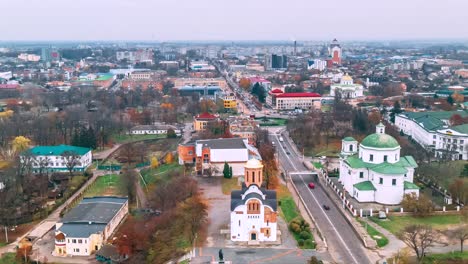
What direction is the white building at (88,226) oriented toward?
toward the camera

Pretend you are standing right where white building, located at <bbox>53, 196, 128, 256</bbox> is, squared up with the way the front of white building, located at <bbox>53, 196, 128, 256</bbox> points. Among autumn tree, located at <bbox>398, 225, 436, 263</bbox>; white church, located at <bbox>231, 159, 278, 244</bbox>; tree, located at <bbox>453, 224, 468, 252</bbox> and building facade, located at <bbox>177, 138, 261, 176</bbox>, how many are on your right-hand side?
0

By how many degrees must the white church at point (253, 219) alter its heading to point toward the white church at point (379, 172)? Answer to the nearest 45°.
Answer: approximately 135° to its left

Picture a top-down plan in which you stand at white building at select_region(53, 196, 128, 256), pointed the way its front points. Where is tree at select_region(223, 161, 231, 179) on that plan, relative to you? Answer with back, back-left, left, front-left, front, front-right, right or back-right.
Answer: back-left

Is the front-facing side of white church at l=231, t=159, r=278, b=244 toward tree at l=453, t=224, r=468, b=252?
no

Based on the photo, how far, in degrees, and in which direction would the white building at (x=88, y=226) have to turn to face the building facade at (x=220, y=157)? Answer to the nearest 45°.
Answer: approximately 135° to its left

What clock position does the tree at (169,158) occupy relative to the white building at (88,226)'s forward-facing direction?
The tree is roughly at 7 o'clock from the white building.

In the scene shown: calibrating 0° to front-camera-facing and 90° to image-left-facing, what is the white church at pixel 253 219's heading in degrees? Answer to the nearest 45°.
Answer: approximately 0°

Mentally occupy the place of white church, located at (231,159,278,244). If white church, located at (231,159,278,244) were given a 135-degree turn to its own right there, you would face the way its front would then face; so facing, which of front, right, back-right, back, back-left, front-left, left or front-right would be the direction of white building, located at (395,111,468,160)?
right

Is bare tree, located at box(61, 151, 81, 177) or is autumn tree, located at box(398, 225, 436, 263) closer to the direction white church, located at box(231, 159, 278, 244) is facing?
the autumn tree

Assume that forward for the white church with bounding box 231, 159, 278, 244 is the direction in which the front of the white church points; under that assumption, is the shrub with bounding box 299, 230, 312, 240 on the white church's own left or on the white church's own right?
on the white church's own left

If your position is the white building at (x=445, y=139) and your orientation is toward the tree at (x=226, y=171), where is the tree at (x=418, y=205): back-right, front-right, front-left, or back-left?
front-left

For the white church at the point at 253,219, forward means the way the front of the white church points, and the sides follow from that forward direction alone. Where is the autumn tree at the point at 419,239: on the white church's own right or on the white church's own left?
on the white church's own left

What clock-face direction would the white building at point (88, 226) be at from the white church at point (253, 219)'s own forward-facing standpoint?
The white building is roughly at 3 o'clock from the white church.

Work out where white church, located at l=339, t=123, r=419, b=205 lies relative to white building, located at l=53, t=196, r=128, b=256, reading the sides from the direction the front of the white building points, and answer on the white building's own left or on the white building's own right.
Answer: on the white building's own left

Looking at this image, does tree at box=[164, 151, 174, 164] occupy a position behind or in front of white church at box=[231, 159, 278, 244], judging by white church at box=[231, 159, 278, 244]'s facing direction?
behind

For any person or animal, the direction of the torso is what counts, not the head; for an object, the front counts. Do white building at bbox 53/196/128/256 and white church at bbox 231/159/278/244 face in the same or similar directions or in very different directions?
same or similar directions

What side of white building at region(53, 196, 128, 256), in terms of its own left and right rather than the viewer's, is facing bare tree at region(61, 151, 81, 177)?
back

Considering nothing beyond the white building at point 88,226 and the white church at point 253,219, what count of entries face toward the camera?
2

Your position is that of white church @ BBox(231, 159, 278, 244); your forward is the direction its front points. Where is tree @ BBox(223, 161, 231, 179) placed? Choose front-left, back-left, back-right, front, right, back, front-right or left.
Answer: back
